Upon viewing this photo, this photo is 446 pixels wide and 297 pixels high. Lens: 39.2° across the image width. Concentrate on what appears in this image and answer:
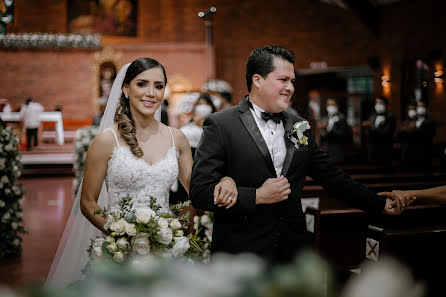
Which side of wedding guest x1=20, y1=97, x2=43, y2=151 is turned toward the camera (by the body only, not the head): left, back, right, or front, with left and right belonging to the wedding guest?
back

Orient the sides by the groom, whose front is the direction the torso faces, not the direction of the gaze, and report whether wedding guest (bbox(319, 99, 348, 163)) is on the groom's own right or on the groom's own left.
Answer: on the groom's own left

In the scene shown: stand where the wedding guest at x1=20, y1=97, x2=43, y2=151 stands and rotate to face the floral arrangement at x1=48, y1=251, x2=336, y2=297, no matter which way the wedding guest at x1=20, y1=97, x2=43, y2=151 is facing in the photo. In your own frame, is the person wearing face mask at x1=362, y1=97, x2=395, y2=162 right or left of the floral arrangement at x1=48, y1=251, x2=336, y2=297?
left

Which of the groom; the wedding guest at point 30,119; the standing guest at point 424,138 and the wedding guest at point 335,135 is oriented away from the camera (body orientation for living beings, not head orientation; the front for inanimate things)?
the wedding guest at point 30,119

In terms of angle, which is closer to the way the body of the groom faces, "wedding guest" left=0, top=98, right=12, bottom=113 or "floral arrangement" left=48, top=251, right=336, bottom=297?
the floral arrangement

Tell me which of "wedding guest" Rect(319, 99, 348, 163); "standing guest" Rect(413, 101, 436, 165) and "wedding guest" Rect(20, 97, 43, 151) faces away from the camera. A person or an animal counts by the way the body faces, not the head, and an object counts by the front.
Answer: "wedding guest" Rect(20, 97, 43, 151)
